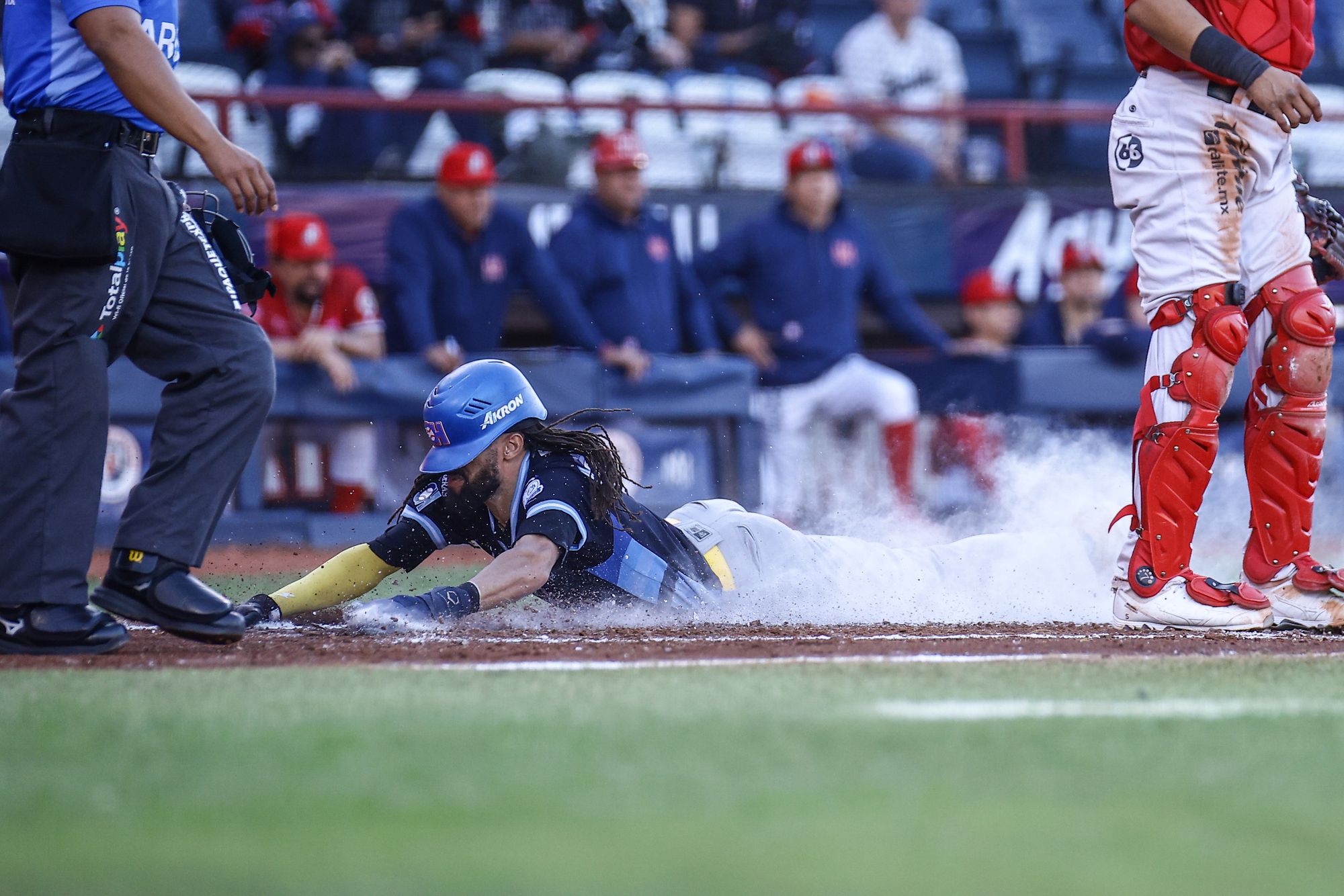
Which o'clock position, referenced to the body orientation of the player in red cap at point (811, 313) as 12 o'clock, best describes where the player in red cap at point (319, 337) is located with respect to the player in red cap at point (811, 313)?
the player in red cap at point (319, 337) is roughly at 2 o'clock from the player in red cap at point (811, 313).

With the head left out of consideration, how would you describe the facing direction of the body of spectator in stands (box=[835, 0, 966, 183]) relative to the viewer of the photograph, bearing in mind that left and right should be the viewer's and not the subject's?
facing the viewer

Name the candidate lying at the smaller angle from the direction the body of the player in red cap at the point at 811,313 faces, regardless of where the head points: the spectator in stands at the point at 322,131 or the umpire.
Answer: the umpire

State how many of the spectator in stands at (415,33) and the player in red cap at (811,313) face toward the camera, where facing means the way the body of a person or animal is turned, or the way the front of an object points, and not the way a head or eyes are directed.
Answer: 2

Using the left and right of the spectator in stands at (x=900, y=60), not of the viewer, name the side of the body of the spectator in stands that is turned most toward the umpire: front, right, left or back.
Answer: front

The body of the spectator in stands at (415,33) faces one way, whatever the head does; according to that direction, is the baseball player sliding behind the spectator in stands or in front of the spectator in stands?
in front

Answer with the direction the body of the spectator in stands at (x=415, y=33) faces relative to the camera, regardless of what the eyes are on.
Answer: toward the camera

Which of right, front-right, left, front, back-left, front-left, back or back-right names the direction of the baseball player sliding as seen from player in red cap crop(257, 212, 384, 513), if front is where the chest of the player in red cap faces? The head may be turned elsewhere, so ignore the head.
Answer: front
